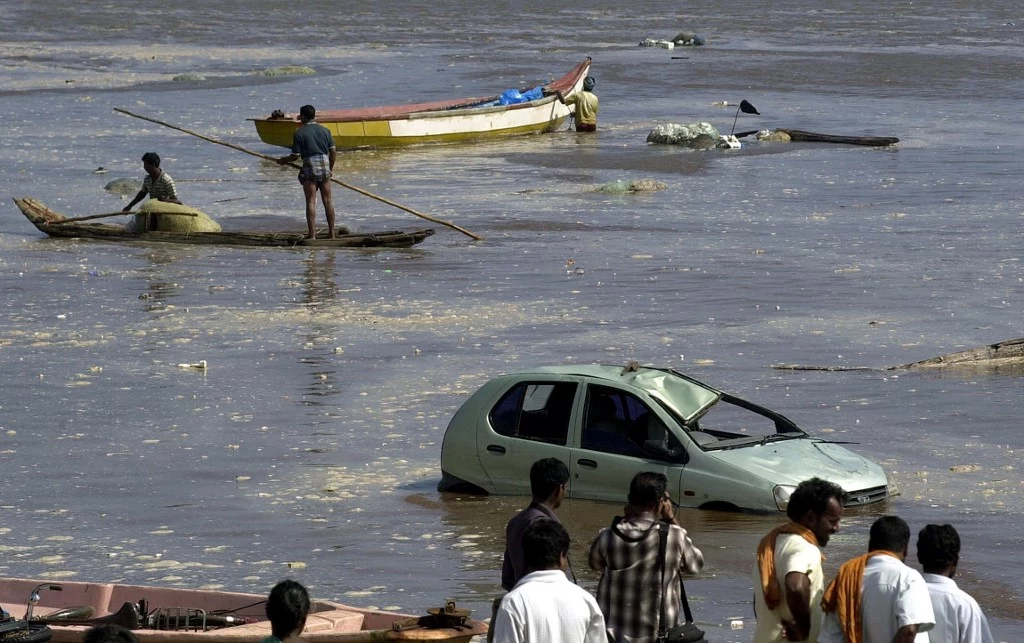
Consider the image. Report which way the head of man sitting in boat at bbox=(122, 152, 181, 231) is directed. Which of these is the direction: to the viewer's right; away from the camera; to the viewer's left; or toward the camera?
to the viewer's left

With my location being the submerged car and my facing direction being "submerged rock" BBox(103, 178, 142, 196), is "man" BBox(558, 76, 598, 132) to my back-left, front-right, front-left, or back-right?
front-right

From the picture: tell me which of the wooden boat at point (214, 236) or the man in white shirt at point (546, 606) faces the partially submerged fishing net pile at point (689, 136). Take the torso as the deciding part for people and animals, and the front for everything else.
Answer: the man in white shirt

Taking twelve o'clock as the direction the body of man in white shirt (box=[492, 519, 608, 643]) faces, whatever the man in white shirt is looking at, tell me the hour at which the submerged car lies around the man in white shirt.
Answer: The submerged car is roughly at 12 o'clock from the man in white shirt.

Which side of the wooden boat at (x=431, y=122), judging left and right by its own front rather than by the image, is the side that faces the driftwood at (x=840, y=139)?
front

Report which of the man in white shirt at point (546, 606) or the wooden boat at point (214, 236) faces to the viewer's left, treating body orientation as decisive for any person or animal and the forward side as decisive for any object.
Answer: the wooden boat

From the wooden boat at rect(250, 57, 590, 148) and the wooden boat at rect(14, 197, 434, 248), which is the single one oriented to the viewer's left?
the wooden boat at rect(14, 197, 434, 248)

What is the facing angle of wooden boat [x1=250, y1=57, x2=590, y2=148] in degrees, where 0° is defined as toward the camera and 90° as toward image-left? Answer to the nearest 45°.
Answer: approximately 270°

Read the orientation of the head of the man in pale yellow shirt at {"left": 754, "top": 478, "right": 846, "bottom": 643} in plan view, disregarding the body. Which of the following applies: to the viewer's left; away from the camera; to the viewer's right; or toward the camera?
to the viewer's right

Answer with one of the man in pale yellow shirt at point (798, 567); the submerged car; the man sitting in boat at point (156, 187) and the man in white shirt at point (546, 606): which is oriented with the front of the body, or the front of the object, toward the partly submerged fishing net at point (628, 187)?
the man in white shirt at point (546, 606)

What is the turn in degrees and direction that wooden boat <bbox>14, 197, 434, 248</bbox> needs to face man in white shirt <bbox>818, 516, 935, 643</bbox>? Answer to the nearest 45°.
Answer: approximately 90° to its left

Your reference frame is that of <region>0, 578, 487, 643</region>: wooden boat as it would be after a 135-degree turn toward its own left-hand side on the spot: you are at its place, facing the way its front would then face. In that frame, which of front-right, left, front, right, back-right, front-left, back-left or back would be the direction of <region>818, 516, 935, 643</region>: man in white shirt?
back

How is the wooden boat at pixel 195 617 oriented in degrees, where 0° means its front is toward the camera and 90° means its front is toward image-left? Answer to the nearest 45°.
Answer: approximately 270°

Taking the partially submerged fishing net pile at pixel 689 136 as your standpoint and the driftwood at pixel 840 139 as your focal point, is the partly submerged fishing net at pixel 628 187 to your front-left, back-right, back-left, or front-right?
back-right

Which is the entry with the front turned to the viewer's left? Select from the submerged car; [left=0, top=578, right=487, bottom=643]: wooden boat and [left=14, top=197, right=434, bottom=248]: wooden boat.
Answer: [left=14, top=197, right=434, bottom=248]: wooden boat

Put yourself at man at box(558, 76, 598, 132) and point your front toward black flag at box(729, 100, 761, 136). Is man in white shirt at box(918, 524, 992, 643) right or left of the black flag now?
right

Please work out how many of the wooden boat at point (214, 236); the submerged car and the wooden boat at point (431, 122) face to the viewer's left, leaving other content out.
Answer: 1

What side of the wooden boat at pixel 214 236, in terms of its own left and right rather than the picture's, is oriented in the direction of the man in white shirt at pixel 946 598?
left

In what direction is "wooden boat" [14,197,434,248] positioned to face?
to the viewer's left

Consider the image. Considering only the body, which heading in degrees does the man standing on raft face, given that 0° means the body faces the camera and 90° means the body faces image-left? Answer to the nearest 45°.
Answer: approximately 135°
